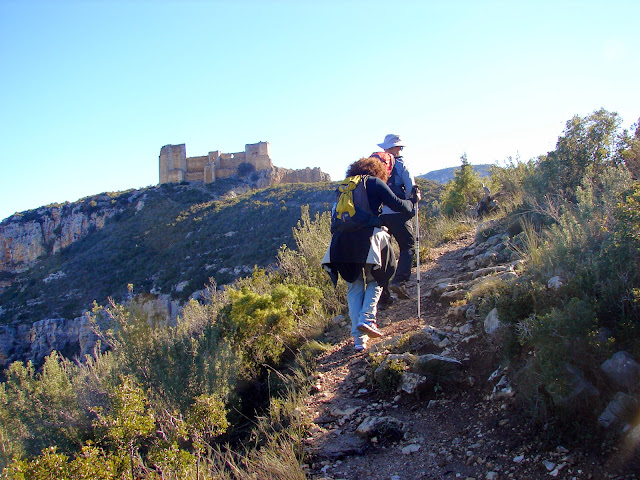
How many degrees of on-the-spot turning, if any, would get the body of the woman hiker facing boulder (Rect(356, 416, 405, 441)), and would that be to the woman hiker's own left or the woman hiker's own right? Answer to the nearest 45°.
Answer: approximately 135° to the woman hiker's own right

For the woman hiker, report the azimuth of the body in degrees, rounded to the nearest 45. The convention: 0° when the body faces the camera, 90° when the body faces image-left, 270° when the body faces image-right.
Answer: approximately 225°

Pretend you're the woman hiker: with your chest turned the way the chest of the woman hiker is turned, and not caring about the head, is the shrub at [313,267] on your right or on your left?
on your left

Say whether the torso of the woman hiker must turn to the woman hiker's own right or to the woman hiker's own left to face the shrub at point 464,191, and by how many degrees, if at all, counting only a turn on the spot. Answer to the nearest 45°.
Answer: approximately 45° to the woman hiker's own left

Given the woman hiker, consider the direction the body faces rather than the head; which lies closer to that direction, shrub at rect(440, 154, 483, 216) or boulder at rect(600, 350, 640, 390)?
the shrub
